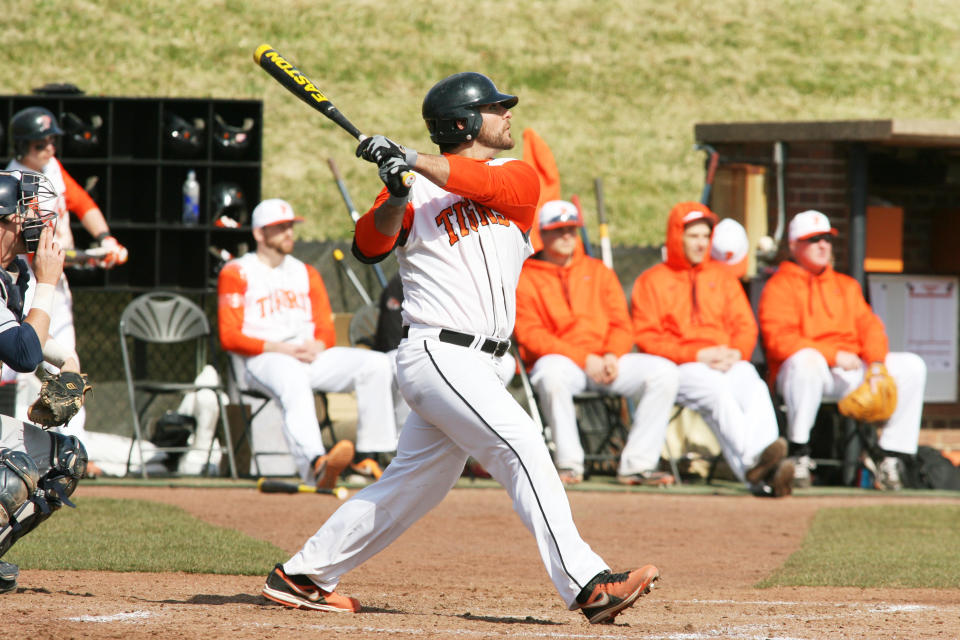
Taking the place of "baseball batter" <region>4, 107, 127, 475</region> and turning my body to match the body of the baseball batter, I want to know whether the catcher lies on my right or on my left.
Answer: on my right

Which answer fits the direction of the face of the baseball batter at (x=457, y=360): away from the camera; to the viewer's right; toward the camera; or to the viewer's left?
to the viewer's right

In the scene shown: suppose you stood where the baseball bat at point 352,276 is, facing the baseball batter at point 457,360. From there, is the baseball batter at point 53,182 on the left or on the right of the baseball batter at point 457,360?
right

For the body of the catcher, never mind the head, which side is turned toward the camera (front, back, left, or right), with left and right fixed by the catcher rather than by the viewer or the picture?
right

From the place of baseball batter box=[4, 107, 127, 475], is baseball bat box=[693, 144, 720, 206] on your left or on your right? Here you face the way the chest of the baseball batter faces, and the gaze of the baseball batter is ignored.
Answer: on your left

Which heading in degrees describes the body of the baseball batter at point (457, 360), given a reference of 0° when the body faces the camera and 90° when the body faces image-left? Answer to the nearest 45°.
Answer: approximately 315°

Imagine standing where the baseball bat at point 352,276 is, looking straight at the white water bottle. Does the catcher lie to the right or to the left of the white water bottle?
left

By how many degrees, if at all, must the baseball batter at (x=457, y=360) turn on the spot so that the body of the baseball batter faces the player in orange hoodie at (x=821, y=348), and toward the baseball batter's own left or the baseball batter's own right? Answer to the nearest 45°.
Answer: approximately 90° to the baseball batter's own left

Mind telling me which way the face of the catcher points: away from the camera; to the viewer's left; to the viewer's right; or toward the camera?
to the viewer's right
